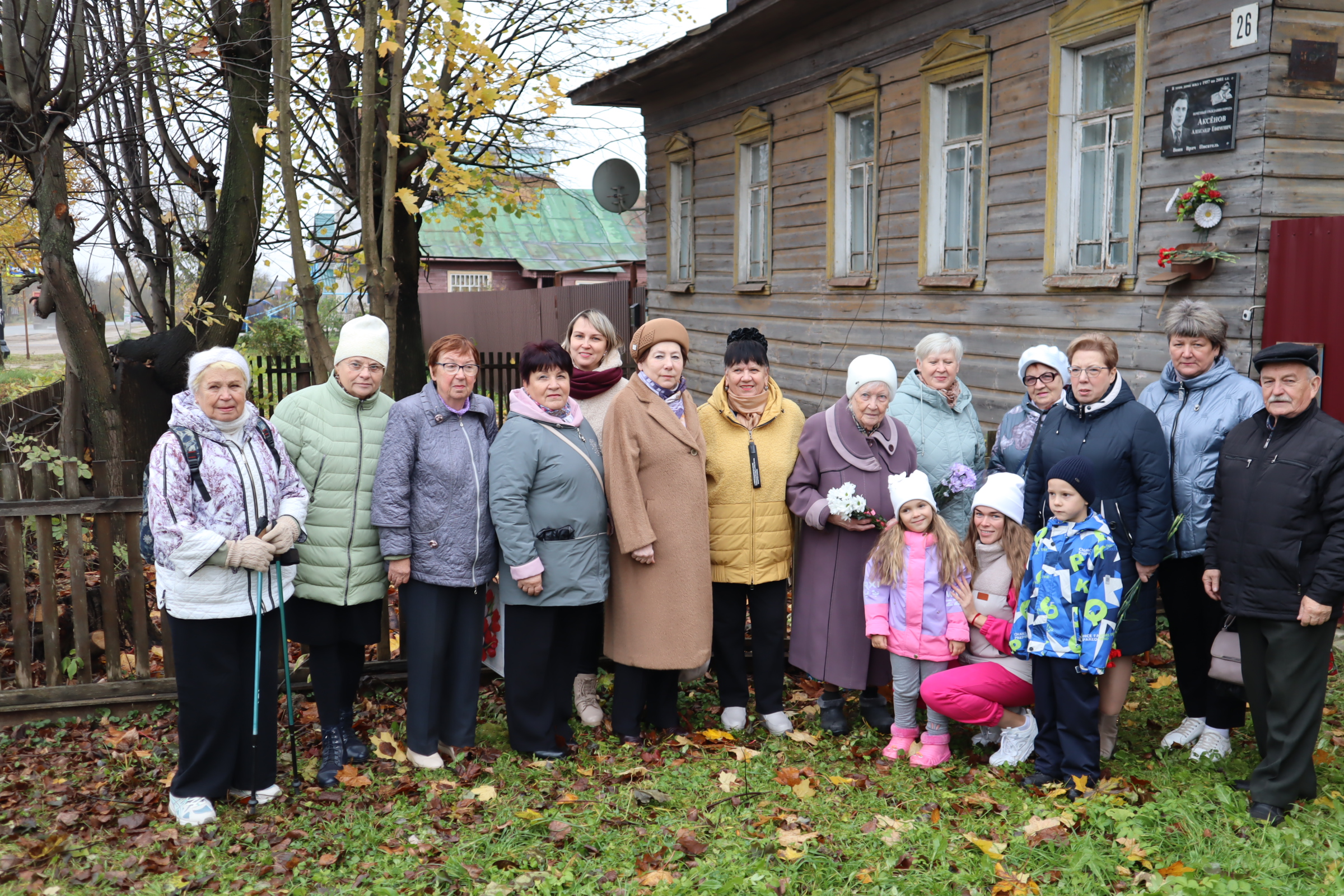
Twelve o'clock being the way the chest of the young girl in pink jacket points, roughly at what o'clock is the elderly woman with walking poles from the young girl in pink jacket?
The elderly woman with walking poles is roughly at 2 o'clock from the young girl in pink jacket.

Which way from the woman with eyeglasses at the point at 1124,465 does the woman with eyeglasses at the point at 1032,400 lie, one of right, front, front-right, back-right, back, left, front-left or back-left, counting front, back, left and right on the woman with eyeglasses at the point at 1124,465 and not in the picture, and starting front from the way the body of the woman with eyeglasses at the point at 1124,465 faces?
right

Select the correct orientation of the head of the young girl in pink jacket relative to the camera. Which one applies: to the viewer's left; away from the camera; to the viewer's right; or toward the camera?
toward the camera

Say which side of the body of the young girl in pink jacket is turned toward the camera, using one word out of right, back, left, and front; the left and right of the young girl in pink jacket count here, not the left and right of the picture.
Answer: front

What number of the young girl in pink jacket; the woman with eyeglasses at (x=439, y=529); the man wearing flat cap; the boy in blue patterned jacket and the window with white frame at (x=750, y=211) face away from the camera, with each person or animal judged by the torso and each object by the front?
0

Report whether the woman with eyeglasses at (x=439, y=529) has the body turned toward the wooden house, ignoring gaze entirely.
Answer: no

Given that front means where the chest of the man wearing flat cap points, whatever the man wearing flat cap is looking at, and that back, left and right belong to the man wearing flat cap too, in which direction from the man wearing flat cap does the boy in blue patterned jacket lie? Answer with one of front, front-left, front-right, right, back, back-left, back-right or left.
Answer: front-right

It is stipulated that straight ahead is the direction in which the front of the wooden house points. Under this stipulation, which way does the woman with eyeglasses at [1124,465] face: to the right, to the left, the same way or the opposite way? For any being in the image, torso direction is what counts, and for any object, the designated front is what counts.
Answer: the same way

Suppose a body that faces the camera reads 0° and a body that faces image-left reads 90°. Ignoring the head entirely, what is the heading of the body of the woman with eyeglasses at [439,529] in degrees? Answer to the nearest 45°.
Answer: approximately 315°

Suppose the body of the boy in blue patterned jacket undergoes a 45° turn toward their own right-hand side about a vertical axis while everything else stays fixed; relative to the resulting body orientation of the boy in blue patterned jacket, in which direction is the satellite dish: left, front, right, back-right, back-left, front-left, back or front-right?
front-right

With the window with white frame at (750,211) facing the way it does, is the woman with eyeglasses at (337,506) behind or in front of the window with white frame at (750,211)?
in front

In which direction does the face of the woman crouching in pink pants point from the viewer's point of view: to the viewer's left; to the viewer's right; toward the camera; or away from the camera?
toward the camera

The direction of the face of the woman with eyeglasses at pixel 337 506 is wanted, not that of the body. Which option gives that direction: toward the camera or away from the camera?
toward the camera

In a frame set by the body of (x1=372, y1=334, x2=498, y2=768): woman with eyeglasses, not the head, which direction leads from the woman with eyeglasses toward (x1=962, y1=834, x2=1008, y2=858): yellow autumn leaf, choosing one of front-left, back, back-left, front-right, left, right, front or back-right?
front

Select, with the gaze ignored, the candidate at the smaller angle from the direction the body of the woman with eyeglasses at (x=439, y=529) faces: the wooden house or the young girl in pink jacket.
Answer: the young girl in pink jacket

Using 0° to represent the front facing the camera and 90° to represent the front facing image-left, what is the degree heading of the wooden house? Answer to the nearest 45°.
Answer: approximately 45°

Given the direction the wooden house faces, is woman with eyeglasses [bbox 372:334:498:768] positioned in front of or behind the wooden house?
in front

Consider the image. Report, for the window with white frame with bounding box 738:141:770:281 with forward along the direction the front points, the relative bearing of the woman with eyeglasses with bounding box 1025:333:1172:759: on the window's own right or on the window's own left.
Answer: on the window's own left

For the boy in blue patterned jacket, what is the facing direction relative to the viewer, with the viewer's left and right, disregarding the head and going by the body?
facing the viewer and to the left of the viewer

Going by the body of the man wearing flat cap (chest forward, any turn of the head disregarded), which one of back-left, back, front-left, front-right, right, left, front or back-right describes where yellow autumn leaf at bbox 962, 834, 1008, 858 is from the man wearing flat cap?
front
